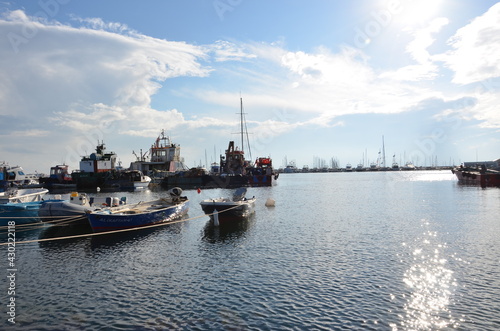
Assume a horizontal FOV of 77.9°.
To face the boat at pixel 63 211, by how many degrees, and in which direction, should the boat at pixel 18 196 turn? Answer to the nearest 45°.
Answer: approximately 90° to its right

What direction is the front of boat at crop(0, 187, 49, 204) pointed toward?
to the viewer's right

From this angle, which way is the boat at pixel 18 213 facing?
to the viewer's right

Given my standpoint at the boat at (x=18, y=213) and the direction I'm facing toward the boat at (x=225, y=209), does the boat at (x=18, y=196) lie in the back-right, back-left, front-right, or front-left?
back-left

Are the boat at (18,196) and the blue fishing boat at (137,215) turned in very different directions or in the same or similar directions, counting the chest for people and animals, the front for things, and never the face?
very different directions

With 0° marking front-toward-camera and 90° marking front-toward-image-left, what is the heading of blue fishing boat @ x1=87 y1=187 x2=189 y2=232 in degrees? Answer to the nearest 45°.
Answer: approximately 45°

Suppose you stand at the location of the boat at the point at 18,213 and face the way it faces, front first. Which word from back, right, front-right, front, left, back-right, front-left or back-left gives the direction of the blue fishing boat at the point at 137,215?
front-right

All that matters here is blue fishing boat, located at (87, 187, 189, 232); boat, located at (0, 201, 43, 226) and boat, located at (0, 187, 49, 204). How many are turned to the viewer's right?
2

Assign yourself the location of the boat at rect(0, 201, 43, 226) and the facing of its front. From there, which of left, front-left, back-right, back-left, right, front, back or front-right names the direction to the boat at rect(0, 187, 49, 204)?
left
